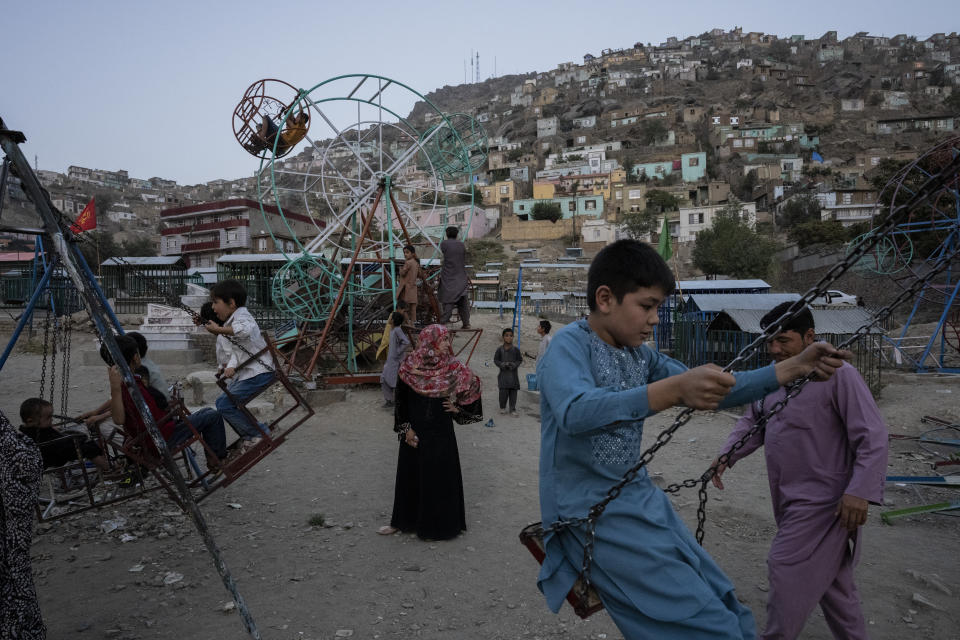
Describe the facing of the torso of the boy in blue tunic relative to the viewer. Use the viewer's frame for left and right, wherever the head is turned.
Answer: facing the viewer and to the right of the viewer

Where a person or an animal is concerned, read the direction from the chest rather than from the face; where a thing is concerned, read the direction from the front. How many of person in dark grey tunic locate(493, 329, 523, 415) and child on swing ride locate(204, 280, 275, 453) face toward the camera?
1

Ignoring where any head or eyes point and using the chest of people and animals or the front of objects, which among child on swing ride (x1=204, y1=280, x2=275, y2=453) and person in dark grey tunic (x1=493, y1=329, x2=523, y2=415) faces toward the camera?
the person in dark grey tunic

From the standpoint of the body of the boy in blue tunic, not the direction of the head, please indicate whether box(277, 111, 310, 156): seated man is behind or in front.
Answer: behind

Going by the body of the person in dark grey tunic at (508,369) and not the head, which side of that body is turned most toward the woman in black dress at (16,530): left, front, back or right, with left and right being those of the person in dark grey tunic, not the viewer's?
front

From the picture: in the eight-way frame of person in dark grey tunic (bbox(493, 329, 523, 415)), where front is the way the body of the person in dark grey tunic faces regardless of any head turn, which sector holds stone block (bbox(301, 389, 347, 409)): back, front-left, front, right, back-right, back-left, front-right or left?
right

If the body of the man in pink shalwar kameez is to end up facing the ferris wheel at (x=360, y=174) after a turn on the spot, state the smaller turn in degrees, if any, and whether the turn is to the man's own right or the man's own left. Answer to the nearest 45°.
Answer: approximately 90° to the man's own right

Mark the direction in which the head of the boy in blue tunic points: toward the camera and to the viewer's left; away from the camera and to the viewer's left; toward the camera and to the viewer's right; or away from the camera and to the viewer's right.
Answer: toward the camera and to the viewer's right

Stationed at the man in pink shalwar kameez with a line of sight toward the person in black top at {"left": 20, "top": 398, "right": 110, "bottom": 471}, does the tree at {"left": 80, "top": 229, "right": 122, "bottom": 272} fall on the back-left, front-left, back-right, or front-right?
front-right

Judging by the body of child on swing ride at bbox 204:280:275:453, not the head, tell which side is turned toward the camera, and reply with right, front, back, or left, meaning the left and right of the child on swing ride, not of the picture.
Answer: left

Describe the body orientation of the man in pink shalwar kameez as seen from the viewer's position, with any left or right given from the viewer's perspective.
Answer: facing the viewer and to the left of the viewer

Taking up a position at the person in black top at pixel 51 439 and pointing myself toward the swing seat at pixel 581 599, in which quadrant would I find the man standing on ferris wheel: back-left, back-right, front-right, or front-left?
back-left

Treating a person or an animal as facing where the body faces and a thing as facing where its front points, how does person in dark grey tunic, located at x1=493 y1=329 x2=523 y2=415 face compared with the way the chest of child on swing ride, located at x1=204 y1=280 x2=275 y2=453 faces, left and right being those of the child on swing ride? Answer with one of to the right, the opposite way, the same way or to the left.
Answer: to the left

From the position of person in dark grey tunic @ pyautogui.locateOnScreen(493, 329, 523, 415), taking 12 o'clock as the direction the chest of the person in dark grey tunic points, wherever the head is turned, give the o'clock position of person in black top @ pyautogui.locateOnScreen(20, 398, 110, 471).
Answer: The person in black top is roughly at 1 o'clock from the person in dark grey tunic.

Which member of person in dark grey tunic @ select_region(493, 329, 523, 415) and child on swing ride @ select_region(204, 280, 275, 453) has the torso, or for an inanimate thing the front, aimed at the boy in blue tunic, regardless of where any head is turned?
the person in dark grey tunic

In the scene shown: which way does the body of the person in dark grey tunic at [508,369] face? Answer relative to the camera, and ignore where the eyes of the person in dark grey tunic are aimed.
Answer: toward the camera
